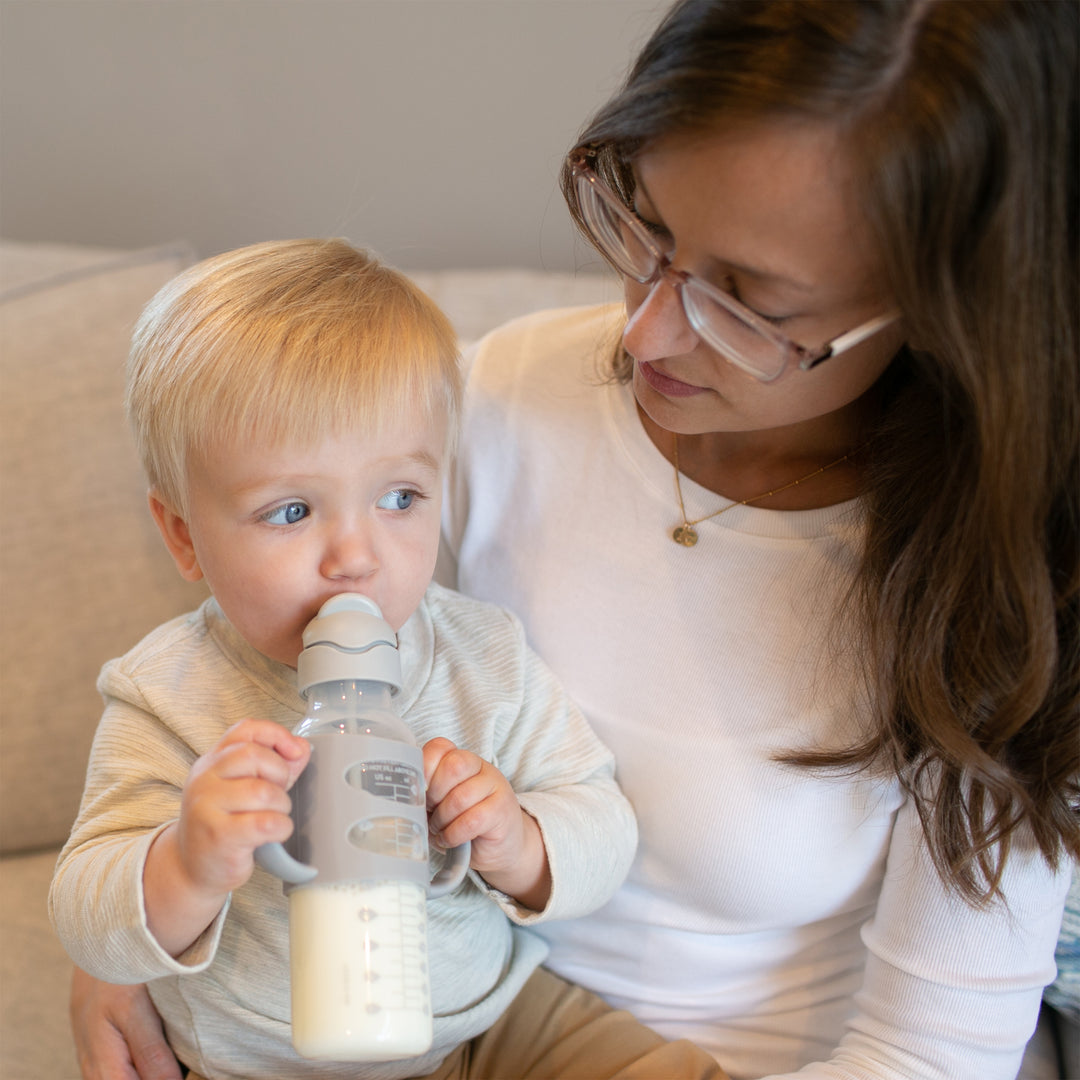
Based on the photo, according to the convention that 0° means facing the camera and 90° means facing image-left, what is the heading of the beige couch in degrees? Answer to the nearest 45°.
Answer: approximately 0°
